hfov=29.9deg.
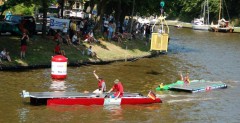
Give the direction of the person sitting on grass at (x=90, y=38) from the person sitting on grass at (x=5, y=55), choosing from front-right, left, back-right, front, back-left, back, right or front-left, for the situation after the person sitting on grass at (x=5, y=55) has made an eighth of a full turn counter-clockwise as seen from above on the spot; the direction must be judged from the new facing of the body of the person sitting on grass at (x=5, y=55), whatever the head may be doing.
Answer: front-left

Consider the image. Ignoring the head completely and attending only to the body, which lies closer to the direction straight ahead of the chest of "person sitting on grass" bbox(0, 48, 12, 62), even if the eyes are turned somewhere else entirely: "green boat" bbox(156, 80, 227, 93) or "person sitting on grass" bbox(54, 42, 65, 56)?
the green boat

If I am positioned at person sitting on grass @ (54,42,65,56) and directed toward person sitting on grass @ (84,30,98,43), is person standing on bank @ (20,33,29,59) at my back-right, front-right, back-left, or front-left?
back-left

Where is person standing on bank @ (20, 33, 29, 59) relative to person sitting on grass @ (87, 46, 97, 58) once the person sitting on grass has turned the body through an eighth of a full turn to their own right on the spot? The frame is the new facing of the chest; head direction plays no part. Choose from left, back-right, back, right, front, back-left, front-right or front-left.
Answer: front-right

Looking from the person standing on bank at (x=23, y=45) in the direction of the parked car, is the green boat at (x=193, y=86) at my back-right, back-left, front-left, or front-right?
back-right

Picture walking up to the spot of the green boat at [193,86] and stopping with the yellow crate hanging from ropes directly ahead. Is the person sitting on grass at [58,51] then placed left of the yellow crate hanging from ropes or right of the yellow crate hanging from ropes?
left

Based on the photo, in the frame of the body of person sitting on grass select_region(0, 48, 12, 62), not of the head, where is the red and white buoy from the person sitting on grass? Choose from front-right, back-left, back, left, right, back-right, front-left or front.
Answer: front

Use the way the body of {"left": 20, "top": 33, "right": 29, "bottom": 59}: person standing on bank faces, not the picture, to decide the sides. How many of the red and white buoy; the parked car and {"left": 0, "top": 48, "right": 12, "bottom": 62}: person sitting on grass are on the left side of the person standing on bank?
1

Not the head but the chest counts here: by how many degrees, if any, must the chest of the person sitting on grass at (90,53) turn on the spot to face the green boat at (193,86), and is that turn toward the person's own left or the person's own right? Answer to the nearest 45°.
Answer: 0° — they already face it

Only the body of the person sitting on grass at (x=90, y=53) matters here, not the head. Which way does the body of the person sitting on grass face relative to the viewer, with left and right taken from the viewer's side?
facing the viewer and to the right of the viewer
